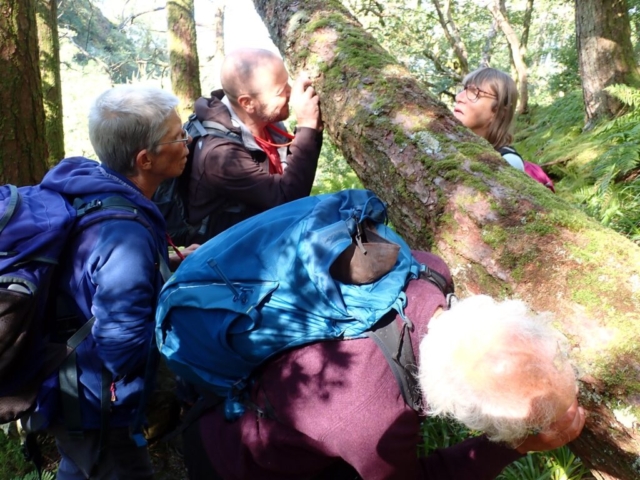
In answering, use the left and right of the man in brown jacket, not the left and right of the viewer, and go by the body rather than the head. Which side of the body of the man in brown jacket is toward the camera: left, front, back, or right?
right

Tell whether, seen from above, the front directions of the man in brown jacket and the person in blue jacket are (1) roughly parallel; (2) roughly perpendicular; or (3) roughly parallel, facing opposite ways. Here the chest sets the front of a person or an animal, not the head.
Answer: roughly parallel

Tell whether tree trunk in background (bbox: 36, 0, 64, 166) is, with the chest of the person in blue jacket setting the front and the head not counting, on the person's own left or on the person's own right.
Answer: on the person's own left

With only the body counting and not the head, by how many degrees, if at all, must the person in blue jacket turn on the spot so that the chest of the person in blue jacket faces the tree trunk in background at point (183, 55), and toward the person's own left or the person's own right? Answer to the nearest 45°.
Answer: approximately 90° to the person's own left

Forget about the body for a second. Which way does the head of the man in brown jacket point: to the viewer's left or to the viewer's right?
to the viewer's right

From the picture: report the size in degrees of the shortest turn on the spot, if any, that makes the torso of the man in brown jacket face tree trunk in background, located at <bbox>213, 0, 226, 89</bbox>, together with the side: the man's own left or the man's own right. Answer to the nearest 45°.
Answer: approximately 90° to the man's own left

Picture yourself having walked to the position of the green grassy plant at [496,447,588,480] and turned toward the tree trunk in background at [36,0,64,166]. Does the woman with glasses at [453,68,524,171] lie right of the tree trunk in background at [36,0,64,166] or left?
right

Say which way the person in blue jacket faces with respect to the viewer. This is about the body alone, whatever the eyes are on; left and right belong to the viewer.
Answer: facing to the right of the viewer

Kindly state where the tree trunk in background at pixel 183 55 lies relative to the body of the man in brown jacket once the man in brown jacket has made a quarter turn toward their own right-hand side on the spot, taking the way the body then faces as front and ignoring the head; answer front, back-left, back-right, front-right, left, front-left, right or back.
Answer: back

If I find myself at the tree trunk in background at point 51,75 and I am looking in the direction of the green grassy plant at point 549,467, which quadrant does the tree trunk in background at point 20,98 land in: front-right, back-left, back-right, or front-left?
front-right

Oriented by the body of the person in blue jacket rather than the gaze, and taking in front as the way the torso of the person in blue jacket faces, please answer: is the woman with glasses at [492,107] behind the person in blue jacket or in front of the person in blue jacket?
in front

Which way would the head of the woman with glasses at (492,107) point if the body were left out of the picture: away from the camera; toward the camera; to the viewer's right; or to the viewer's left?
to the viewer's left

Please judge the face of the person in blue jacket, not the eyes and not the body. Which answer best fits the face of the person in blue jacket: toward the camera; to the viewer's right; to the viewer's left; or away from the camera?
to the viewer's right

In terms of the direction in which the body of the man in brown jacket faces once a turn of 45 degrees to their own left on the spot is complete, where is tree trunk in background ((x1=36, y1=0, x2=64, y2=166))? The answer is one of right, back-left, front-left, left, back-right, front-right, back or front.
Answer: left

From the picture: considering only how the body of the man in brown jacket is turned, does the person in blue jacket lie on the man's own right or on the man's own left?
on the man's own right

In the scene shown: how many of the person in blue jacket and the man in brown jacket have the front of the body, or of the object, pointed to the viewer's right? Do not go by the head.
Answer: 2

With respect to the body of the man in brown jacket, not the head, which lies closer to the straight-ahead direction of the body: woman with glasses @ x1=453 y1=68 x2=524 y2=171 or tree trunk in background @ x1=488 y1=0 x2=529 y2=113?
the woman with glasses

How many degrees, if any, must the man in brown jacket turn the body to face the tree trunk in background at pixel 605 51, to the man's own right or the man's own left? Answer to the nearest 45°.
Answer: approximately 45° to the man's own left
